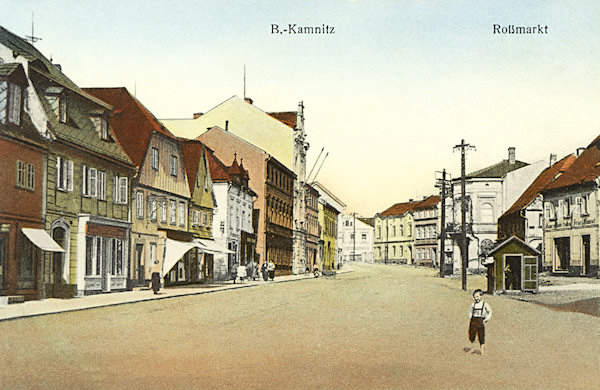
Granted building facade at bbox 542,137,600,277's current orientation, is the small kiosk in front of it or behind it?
in front

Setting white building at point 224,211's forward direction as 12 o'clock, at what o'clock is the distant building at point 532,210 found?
The distant building is roughly at 11 o'clock from the white building.

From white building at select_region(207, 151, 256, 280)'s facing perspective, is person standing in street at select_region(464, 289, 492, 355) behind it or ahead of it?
ahead

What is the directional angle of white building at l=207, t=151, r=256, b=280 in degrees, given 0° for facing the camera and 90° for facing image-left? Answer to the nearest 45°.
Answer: approximately 315°

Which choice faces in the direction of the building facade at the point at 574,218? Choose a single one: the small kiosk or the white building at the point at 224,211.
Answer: the white building

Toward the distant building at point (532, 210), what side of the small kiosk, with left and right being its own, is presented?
back

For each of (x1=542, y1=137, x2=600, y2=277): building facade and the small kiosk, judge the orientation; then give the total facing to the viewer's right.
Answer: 0

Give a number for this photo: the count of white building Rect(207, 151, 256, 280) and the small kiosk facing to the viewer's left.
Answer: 0

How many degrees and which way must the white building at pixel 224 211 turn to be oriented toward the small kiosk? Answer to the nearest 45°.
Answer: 0° — it already faces it

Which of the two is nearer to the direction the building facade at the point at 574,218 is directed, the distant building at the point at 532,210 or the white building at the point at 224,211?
the white building
